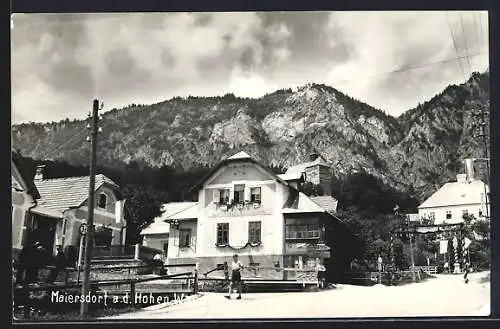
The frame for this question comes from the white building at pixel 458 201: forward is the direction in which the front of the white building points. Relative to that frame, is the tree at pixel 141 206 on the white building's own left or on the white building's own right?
on the white building's own right

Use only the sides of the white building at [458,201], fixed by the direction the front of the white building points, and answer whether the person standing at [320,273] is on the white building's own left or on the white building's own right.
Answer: on the white building's own right

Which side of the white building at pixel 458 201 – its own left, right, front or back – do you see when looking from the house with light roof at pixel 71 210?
front

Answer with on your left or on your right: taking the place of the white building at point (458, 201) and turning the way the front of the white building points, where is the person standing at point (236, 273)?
on your right
